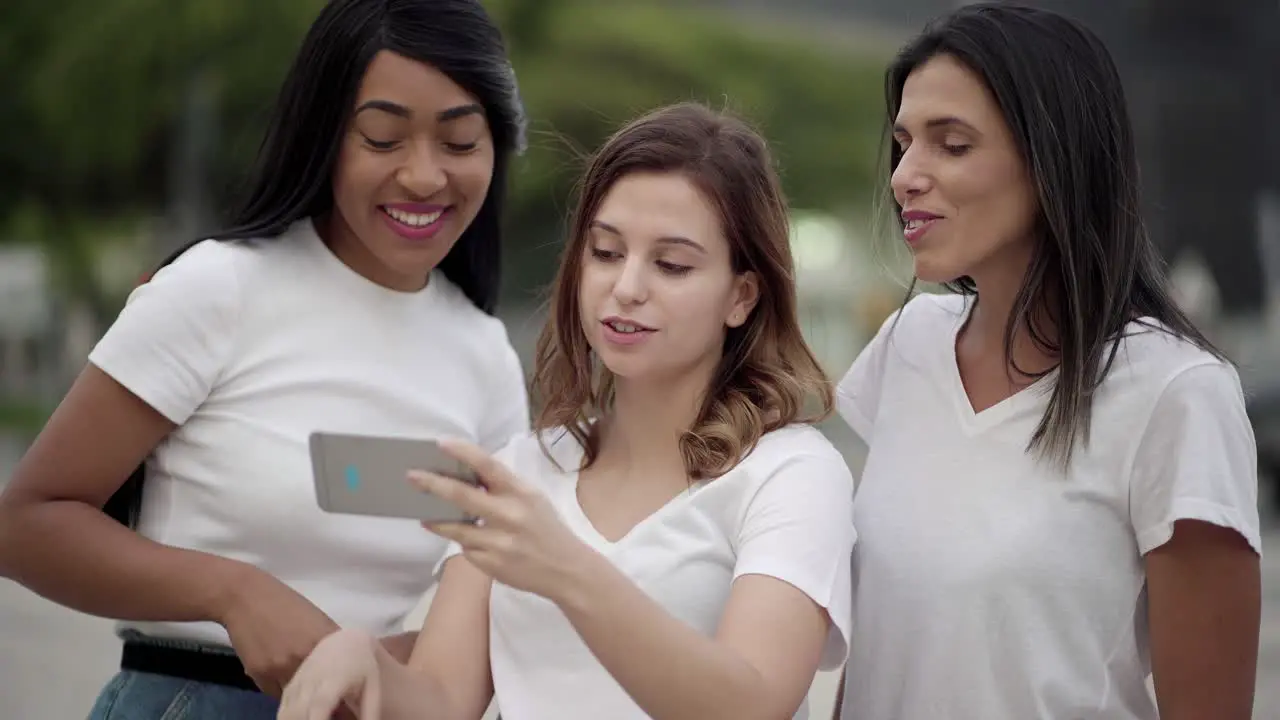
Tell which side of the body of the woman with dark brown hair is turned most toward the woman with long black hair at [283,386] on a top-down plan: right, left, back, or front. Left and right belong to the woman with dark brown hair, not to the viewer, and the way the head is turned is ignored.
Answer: right

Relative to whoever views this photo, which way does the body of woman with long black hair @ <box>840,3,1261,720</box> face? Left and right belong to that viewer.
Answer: facing the viewer and to the left of the viewer

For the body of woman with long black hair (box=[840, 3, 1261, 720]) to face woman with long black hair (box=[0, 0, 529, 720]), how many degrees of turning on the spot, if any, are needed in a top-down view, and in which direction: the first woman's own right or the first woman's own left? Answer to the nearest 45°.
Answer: approximately 45° to the first woman's own right

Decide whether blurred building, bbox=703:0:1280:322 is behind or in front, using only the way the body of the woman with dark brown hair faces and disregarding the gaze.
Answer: behind

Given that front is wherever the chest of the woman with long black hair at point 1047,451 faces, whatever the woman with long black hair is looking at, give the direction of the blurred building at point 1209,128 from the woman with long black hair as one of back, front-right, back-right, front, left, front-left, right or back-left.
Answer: back-right

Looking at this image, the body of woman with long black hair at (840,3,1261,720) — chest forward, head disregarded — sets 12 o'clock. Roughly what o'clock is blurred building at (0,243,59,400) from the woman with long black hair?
The blurred building is roughly at 3 o'clock from the woman with long black hair.

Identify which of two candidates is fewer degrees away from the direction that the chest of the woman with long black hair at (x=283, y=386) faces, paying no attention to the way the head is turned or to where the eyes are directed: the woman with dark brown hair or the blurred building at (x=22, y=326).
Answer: the woman with dark brown hair

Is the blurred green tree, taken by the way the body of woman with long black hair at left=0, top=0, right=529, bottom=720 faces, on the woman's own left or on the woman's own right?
on the woman's own left

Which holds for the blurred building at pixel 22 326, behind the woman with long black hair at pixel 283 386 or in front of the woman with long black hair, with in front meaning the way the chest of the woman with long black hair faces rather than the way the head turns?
behind

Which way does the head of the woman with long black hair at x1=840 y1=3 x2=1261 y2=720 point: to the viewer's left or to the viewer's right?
to the viewer's left

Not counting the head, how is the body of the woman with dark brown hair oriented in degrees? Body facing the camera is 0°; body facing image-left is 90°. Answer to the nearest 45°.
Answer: approximately 45°

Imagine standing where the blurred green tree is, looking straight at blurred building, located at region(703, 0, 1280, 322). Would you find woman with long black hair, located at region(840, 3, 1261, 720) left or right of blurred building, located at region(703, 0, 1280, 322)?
right

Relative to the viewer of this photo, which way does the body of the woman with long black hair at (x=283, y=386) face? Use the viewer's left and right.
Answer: facing the viewer and to the right of the viewer
